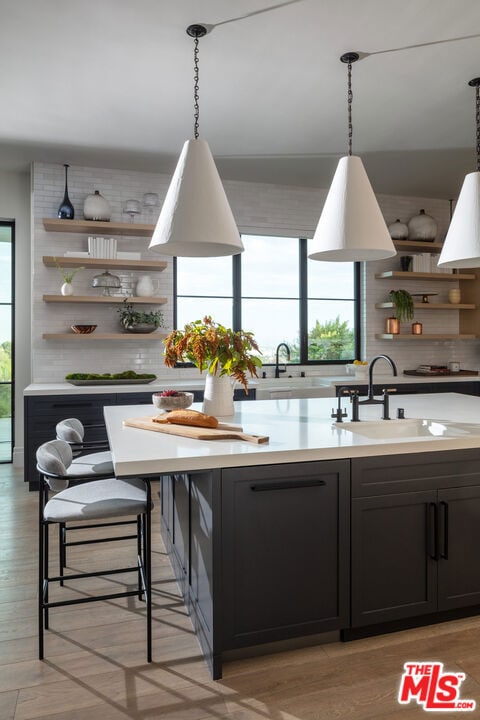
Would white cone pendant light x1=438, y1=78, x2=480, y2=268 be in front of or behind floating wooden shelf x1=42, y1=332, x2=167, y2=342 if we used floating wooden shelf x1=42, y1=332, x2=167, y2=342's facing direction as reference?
in front

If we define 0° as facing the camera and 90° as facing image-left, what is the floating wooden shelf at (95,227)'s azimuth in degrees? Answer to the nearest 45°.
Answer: approximately 0°

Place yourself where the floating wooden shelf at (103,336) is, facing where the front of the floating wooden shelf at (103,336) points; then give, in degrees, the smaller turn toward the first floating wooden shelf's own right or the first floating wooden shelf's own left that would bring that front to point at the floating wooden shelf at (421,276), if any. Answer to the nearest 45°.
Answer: approximately 90° to the first floating wooden shelf's own left

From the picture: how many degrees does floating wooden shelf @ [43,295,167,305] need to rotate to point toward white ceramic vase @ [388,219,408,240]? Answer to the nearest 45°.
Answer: approximately 90° to its left

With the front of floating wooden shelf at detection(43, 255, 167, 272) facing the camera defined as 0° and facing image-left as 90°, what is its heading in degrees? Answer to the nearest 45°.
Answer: approximately 0°

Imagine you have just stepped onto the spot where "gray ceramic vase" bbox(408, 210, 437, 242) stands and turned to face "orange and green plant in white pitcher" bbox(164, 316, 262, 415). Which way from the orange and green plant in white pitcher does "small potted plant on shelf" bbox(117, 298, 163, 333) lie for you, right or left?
right

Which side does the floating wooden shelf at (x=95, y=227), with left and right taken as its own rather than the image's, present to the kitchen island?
front

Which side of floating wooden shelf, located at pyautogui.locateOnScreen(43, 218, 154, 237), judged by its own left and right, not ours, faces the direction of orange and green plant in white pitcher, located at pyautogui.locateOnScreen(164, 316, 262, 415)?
front
